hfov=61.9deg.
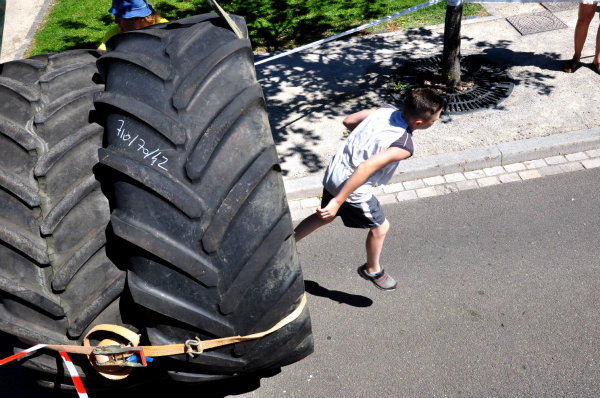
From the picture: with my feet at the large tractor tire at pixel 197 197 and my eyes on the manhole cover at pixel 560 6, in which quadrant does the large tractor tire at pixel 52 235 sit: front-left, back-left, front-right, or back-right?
back-left
